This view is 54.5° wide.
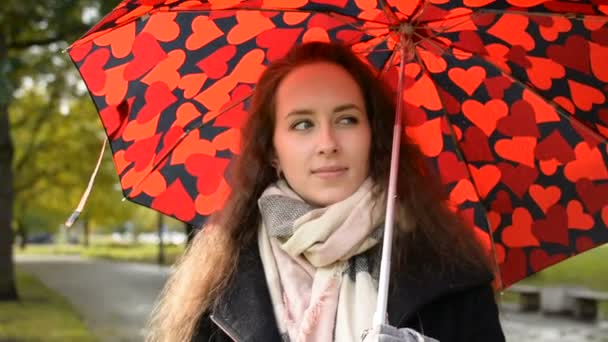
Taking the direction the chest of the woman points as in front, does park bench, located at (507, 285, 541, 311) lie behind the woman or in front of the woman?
behind

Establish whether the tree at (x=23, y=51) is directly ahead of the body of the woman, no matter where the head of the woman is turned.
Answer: no

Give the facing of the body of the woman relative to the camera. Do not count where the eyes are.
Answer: toward the camera

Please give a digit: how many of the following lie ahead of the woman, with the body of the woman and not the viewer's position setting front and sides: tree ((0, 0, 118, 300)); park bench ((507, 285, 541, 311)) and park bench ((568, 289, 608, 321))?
0

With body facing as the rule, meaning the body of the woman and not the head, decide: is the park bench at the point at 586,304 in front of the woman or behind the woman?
behind

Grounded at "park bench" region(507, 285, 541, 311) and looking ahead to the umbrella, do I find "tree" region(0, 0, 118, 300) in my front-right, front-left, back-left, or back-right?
front-right

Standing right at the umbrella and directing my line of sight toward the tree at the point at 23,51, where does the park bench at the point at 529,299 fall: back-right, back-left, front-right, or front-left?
front-right

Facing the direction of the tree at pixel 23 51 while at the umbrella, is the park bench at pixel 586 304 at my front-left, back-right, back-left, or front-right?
front-right

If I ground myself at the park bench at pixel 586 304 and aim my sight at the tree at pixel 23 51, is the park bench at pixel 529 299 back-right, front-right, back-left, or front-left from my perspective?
front-right
